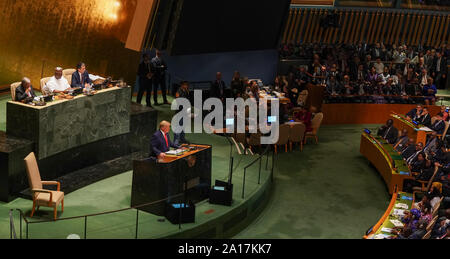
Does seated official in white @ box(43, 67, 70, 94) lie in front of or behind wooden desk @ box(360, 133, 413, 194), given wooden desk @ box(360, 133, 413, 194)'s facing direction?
in front

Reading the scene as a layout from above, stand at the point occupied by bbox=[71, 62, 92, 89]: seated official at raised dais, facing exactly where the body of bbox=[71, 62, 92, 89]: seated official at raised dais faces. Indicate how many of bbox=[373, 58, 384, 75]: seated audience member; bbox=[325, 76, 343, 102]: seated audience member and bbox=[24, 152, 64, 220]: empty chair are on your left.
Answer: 2

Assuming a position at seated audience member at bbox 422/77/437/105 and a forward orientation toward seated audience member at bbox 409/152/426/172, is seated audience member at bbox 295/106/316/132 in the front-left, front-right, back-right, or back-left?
front-right

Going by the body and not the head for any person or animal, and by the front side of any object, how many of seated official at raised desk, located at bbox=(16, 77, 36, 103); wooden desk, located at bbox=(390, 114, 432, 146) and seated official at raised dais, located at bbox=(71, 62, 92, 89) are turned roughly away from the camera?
0

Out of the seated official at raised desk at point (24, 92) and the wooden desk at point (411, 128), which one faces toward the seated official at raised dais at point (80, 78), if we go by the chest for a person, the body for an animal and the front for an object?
the wooden desk

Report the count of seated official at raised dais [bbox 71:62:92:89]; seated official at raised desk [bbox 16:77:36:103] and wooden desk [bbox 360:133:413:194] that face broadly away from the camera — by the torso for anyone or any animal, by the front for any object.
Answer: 0

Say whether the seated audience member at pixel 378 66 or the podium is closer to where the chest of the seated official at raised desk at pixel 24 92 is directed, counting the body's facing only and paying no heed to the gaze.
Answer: the podium

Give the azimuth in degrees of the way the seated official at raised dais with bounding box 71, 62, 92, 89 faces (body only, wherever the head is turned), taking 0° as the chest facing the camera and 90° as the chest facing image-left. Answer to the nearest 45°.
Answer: approximately 315°

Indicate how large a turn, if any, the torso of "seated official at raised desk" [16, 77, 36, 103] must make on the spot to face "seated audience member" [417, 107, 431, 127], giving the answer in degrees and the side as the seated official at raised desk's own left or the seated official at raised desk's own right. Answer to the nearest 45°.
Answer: approximately 45° to the seated official at raised desk's own left

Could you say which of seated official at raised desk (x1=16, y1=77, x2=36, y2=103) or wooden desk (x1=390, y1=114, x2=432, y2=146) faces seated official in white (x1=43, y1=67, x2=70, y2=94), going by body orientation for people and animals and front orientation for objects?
the wooden desk

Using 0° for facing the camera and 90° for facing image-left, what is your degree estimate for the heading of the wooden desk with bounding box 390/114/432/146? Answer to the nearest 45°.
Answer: approximately 45°

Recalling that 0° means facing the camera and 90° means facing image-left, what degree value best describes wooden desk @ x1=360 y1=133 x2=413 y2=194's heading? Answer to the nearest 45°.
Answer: approximately 45°

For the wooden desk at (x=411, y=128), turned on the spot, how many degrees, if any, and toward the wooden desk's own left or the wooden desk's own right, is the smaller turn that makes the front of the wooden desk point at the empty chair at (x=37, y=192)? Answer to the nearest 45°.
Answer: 0° — it already faces it
